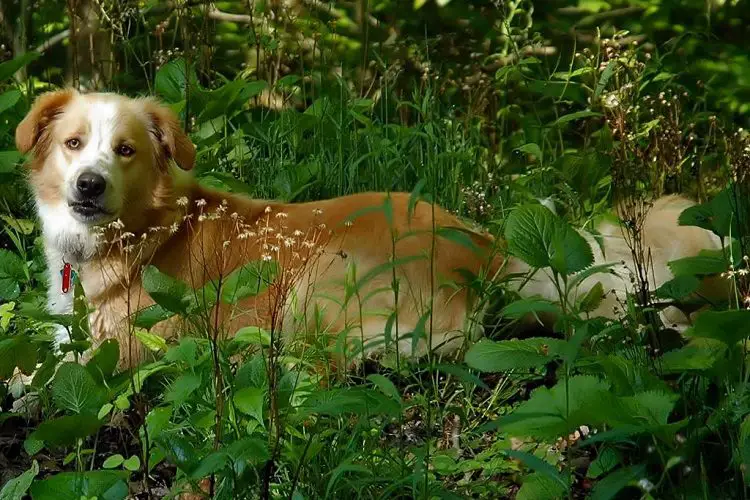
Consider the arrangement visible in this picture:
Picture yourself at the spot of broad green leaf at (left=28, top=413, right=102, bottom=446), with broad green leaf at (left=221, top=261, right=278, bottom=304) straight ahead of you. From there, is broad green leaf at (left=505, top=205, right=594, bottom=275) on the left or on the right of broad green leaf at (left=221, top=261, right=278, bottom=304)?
right

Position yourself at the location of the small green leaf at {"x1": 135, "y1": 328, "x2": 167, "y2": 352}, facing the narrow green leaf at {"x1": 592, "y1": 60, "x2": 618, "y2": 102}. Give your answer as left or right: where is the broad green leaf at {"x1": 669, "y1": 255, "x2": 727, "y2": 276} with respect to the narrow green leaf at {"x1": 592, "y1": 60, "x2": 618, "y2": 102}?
right

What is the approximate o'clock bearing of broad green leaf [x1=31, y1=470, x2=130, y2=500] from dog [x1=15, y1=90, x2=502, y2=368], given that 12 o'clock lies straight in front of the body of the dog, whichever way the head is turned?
The broad green leaf is roughly at 9 o'clock from the dog.

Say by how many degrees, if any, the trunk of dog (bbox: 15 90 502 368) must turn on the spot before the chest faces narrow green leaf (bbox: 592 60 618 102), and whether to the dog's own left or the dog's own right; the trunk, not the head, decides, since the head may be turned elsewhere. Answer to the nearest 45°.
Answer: approximately 180°

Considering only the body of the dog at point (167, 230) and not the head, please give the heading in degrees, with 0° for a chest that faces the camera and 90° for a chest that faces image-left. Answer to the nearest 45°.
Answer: approximately 90°

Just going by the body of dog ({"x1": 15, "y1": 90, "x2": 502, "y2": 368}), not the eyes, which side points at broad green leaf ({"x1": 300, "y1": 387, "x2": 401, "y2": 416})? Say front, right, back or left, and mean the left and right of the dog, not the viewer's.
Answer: left

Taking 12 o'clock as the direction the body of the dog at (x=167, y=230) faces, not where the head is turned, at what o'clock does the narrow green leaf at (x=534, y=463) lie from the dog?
The narrow green leaf is roughly at 8 o'clock from the dog.

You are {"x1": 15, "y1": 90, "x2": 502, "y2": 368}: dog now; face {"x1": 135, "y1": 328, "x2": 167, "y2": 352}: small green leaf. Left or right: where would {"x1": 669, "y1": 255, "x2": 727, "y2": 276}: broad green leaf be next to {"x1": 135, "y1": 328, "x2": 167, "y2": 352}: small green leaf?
left

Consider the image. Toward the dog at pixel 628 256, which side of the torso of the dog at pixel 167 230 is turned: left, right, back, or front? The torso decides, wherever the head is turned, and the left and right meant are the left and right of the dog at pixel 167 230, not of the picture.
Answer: back

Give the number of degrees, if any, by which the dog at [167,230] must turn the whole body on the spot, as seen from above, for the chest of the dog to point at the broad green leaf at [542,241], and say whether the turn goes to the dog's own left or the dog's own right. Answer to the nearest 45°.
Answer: approximately 135° to the dog's own left

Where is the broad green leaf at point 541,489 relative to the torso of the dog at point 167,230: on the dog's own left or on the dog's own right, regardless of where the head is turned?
on the dog's own left

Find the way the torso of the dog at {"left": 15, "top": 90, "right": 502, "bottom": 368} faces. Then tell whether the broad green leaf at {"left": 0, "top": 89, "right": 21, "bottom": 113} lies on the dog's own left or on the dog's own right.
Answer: on the dog's own right

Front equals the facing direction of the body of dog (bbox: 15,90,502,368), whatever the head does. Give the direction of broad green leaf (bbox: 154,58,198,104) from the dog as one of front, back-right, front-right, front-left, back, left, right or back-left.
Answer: right

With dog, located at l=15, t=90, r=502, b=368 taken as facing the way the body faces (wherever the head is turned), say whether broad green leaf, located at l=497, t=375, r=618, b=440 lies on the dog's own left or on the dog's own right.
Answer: on the dog's own left

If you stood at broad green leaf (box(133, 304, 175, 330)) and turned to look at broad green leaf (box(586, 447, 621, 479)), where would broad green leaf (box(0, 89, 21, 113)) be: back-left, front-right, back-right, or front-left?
back-left

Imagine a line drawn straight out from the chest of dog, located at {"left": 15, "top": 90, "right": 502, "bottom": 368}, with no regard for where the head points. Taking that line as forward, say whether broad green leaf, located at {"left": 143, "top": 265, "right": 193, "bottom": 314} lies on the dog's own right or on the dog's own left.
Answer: on the dog's own left

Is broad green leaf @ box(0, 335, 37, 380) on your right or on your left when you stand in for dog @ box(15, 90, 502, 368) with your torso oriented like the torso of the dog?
on your left
